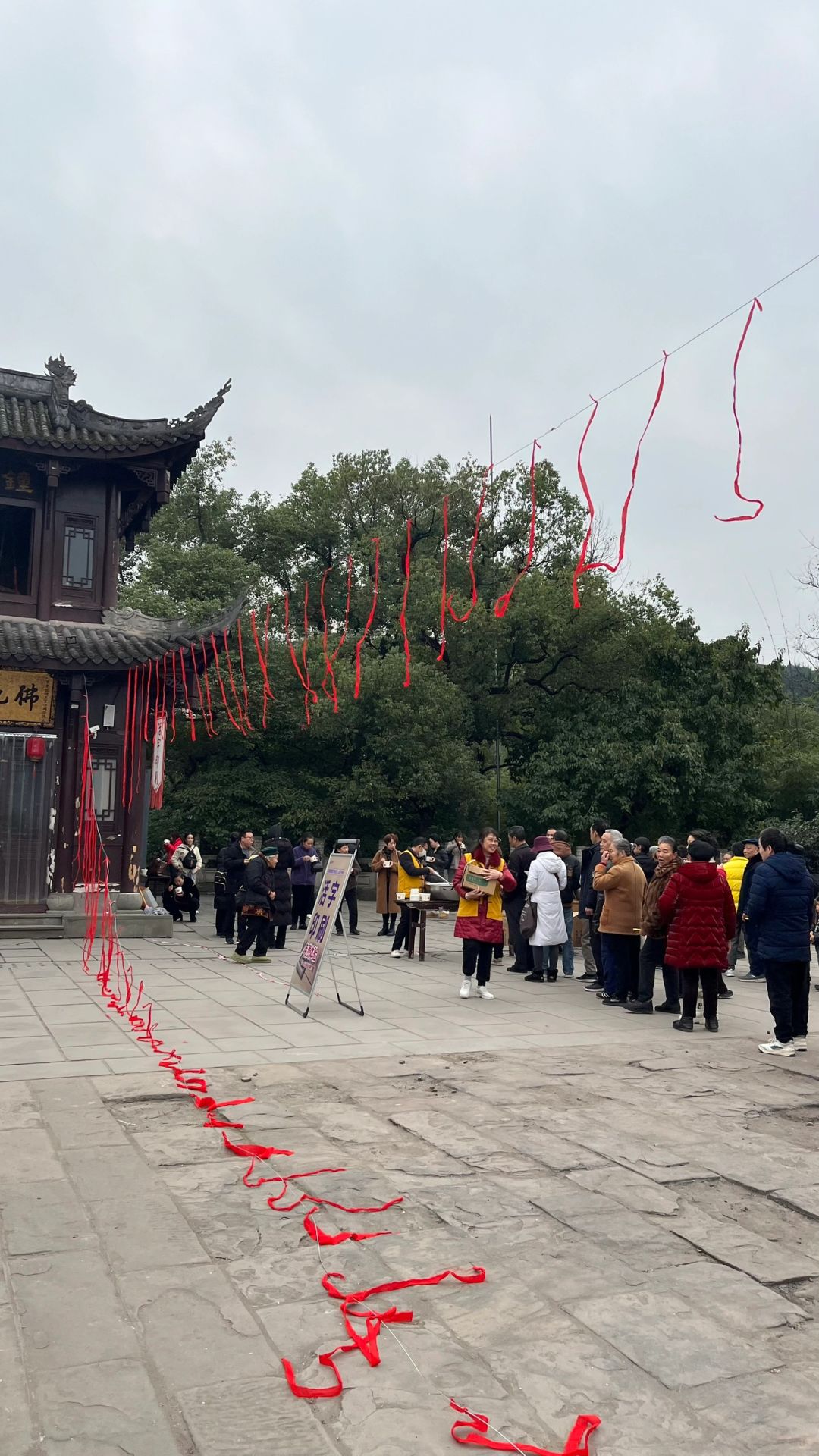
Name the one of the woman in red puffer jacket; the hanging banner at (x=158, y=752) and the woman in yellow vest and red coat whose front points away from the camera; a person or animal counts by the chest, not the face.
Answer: the woman in red puffer jacket

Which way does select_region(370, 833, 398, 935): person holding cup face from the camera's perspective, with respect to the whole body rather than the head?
toward the camera

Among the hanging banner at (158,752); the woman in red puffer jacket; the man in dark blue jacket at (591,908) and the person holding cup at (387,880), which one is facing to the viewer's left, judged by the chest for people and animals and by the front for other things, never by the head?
the man in dark blue jacket

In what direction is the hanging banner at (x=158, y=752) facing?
toward the camera

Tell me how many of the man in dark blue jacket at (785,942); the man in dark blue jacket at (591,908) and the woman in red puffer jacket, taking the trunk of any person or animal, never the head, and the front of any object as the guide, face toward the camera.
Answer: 0

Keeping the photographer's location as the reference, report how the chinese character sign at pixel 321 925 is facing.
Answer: facing the viewer and to the left of the viewer

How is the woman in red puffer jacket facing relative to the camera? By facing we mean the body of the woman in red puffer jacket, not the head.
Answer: away from the camera

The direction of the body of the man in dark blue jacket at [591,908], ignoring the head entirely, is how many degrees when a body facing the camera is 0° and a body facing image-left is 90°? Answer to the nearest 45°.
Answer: approximately 90°

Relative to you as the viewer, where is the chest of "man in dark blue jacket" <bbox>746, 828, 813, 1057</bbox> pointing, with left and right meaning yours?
facing away from the viewer and to the left of the viewer

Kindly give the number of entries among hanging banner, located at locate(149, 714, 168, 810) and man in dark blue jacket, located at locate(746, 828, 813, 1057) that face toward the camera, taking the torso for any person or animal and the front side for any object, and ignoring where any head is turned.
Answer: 1

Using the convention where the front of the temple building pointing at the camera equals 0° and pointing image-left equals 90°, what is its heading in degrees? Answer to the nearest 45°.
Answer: approximately 0°

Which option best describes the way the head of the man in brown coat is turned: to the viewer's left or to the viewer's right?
to the viewer's left

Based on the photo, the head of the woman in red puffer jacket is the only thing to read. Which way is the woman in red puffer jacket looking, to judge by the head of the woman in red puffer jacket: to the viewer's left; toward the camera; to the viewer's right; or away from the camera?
away from the camera

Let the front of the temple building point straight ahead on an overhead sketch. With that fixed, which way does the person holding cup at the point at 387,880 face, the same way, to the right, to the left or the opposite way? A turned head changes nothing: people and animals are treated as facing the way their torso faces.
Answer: the same way

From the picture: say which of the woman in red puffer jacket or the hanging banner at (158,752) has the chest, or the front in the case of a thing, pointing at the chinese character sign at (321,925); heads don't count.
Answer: the hanging banner

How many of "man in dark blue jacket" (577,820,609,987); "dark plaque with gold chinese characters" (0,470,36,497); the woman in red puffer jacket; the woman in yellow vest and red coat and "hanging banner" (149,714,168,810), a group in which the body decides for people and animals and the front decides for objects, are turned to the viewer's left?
1

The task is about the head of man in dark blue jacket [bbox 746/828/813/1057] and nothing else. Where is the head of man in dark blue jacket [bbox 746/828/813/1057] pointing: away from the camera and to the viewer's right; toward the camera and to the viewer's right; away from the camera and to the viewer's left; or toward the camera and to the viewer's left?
away from the camera and to the viewer's left
